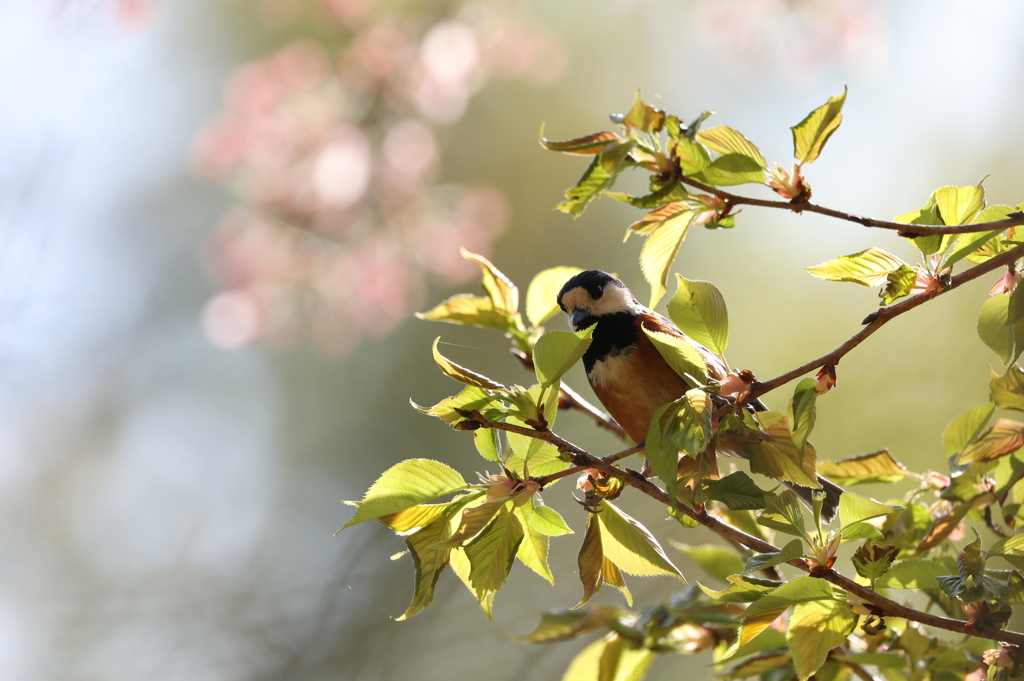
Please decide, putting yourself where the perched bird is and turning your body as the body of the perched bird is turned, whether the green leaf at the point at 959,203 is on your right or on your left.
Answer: on your left

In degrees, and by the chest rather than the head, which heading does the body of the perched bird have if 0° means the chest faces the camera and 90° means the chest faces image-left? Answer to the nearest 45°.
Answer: approximately 45°

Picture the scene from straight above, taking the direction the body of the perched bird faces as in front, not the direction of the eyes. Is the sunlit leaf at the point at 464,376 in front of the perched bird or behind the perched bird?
in front
